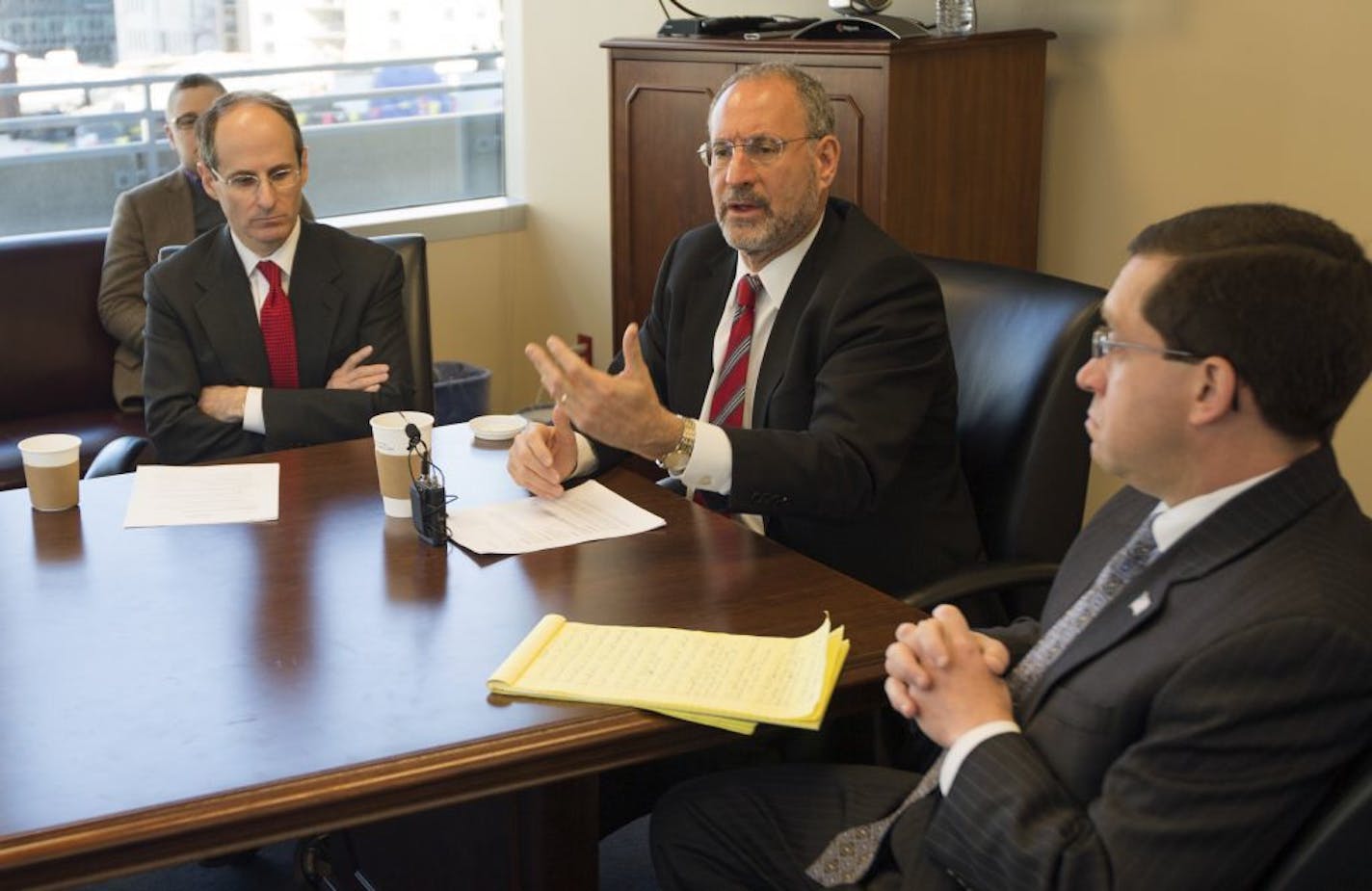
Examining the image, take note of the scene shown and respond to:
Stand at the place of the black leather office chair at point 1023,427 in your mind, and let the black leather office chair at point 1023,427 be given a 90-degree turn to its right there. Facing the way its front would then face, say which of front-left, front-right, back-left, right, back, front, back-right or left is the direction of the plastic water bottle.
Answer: front-right

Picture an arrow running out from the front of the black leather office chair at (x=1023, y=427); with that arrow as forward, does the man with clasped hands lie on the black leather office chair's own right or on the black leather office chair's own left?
on the black leather office chair's own left

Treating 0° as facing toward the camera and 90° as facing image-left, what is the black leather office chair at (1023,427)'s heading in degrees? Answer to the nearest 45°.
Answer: approximately 45°

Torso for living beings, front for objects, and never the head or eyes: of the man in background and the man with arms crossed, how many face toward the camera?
2

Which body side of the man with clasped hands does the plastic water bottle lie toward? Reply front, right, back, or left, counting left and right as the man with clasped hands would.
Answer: right

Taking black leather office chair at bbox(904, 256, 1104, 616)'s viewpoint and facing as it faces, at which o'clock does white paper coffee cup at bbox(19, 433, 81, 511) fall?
The white paper coffee cup is roughly at 1 o'clock from the black leather office chair.

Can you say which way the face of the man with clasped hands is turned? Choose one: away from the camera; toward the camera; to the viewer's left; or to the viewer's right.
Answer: to the viewer's left

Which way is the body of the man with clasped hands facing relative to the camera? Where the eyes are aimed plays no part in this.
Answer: to the viewer's left

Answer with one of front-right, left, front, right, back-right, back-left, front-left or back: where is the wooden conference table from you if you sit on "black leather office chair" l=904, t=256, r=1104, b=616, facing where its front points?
front

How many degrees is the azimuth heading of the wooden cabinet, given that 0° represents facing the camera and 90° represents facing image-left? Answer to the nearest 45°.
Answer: approximately 45°

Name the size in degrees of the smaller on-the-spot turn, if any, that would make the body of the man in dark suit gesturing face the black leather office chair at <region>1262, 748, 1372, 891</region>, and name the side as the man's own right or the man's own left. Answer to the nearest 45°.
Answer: approximately 45° to the man's own left

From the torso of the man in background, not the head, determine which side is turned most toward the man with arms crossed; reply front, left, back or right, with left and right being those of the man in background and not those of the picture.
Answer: front

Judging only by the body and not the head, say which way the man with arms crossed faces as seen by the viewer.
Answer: toward the camera

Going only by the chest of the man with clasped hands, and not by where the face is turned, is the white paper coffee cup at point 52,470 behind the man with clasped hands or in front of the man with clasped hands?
in front

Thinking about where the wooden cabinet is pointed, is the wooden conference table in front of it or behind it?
in front

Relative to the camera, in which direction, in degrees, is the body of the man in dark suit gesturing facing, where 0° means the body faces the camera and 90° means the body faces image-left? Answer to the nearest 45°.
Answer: approximately 45°

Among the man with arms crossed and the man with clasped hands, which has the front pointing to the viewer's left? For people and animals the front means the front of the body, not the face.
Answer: the man with clasped hands

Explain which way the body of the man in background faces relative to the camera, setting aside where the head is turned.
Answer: toward the camera

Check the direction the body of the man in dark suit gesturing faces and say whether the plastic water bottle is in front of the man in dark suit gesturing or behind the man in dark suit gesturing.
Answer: behind

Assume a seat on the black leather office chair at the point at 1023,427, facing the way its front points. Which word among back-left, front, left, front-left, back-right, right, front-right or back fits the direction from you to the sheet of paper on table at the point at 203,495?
front-right
